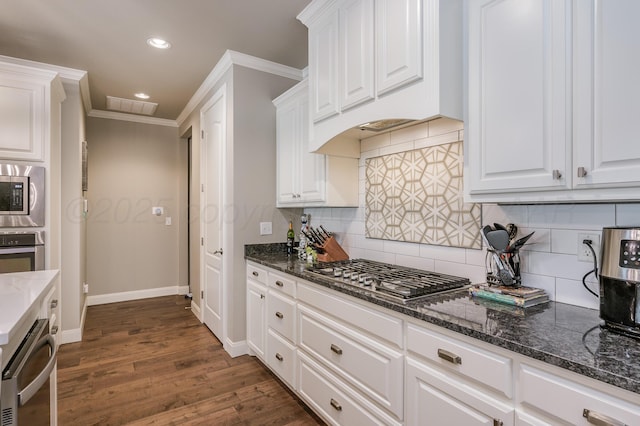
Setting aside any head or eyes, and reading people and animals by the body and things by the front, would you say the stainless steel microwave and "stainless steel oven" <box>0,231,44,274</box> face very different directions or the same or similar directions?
same or similar directions

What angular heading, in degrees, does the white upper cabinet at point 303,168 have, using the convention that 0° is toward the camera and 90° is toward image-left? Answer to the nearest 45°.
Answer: approximately 45°

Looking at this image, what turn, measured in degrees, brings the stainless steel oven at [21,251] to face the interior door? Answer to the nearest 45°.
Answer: approximately 90° to its left

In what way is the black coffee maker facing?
toward the camera

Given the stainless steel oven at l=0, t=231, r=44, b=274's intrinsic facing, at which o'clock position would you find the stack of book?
The stack of book is roughly at 11 o'clock from the stainless steel oven.

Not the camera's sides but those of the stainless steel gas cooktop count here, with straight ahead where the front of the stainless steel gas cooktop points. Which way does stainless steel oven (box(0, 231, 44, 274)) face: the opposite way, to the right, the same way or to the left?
to the left

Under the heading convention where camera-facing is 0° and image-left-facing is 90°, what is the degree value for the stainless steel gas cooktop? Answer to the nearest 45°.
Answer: approximately 45°

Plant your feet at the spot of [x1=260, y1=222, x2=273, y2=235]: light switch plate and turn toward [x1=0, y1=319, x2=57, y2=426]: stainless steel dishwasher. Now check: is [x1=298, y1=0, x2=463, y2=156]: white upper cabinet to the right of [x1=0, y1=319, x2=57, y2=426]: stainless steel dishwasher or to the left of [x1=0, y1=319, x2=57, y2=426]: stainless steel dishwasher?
left
